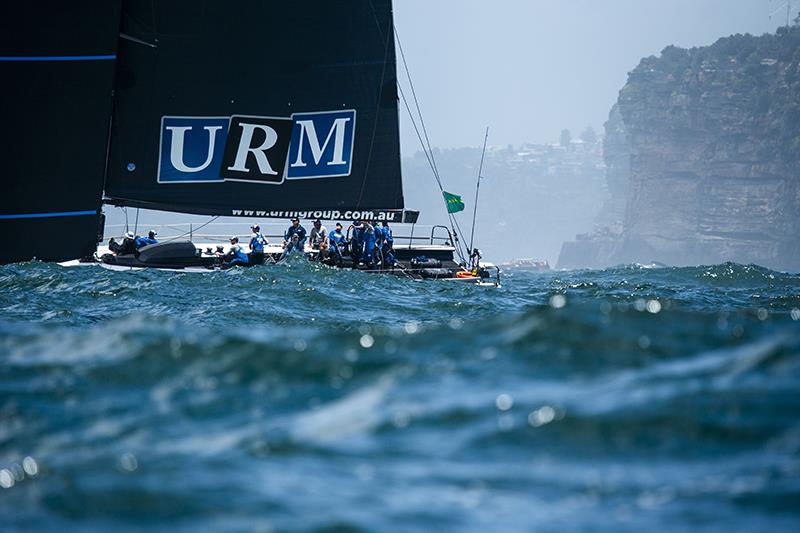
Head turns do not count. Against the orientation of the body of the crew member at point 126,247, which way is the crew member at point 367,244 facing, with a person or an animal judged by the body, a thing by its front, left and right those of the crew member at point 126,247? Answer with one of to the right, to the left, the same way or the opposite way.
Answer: the same way

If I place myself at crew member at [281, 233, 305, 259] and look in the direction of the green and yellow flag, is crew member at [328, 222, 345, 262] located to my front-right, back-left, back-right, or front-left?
front-right
